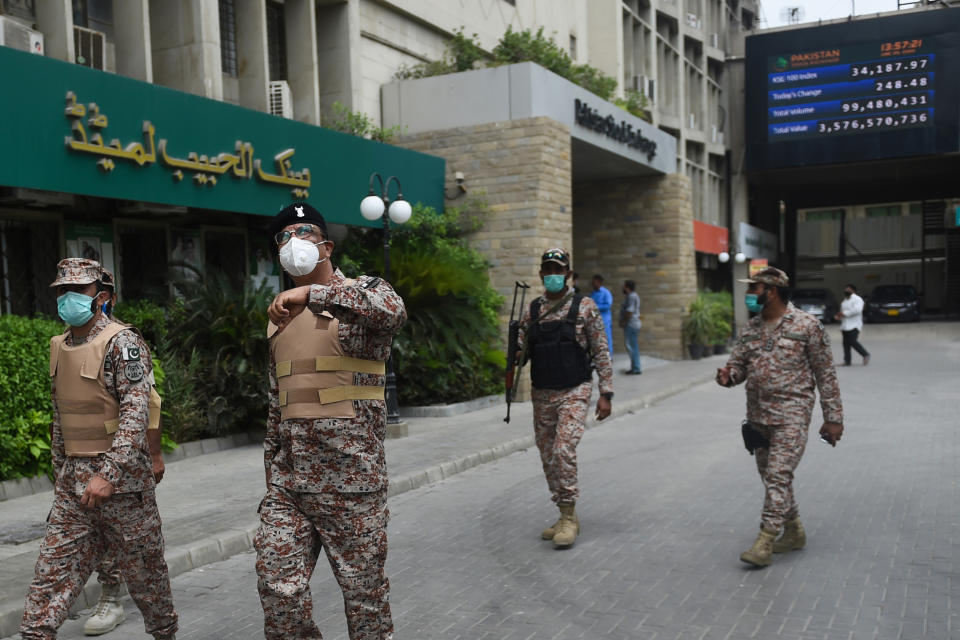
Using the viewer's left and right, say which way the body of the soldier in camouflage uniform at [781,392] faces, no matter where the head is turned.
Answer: facing the viewer and to the left of the viewer

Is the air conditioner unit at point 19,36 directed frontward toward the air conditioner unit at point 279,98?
no

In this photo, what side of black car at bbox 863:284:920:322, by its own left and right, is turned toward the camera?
front

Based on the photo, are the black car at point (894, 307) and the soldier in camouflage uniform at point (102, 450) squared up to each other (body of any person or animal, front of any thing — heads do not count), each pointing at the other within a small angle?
no

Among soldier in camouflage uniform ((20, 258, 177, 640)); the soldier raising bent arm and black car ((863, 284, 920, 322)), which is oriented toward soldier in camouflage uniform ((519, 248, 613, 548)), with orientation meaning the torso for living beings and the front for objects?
the black car

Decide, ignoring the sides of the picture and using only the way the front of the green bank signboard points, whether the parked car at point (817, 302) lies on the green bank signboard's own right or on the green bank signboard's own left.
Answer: on the green bank signboard's own left

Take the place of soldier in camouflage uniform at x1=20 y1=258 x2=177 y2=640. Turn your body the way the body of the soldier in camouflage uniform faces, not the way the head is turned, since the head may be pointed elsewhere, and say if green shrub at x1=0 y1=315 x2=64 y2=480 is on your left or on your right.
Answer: on your right

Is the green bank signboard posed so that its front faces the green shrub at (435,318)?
no

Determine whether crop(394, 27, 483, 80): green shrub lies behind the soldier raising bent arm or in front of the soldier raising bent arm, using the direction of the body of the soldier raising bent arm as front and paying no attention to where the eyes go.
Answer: behind

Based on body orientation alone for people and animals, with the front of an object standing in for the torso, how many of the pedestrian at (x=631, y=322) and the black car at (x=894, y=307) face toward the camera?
1

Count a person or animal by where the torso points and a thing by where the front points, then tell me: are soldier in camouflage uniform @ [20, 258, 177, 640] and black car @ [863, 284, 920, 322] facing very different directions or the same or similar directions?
same or similar directions

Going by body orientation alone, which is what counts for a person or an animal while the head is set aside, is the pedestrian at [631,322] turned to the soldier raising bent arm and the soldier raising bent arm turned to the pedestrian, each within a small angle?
no

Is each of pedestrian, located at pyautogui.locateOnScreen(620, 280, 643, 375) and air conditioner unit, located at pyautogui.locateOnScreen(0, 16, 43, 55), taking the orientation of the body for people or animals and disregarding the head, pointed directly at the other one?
no

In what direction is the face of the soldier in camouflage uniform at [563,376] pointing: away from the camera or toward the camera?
toward the camera

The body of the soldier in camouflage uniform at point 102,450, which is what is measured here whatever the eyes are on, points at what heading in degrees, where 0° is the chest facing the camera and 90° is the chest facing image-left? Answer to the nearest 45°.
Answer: approximately 45°

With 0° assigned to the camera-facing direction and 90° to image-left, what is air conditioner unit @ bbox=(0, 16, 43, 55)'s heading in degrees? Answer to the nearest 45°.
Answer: approximately 315°
